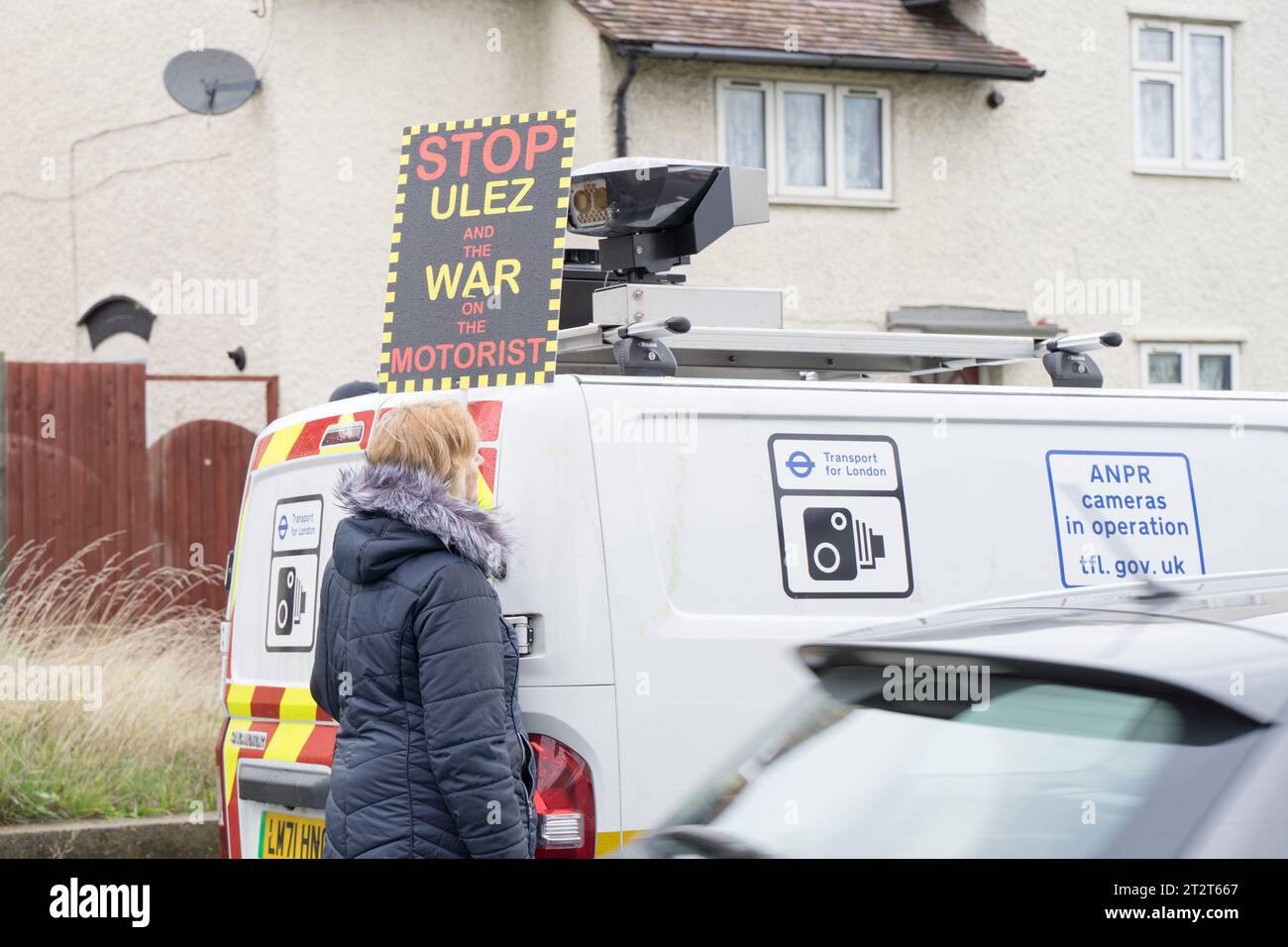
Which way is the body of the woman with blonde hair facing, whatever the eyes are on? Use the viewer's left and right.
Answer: facing away from the viewer and to the right of the viewer

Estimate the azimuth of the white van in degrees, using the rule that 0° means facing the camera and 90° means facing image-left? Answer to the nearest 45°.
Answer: approximately 225°

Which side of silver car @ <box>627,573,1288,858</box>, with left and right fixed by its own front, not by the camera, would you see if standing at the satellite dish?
left

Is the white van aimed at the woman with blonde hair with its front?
no

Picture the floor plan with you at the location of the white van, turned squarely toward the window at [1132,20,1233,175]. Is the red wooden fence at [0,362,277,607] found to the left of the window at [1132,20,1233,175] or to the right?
left

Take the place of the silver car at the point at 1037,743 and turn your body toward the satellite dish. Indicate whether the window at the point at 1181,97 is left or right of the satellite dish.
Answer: right

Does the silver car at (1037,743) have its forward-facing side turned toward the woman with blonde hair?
no

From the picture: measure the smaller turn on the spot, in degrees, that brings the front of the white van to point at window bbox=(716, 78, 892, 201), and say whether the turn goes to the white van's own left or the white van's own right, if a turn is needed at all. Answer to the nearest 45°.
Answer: approximately 45° to the white van's own left

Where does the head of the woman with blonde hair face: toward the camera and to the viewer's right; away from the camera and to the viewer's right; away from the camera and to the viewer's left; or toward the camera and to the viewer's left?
away from the camera and to the viewer's right

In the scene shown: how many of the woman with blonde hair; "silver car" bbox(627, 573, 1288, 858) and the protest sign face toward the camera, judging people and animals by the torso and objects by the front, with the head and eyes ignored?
1

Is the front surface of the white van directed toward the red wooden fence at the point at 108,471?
no

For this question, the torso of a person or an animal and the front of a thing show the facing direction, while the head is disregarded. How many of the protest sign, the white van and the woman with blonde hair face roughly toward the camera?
1

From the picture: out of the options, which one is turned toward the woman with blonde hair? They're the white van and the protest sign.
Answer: the protest sign

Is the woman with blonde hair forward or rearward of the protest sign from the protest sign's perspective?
forward

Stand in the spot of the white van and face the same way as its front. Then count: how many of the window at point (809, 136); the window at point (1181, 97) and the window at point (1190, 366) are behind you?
0

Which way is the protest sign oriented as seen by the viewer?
toward the camera

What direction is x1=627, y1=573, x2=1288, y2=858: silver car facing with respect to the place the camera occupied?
facing away from the viewer and to the right of the viewer

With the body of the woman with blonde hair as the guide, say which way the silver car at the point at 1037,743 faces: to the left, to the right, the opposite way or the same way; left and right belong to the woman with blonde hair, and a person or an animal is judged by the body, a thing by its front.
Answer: the same way
